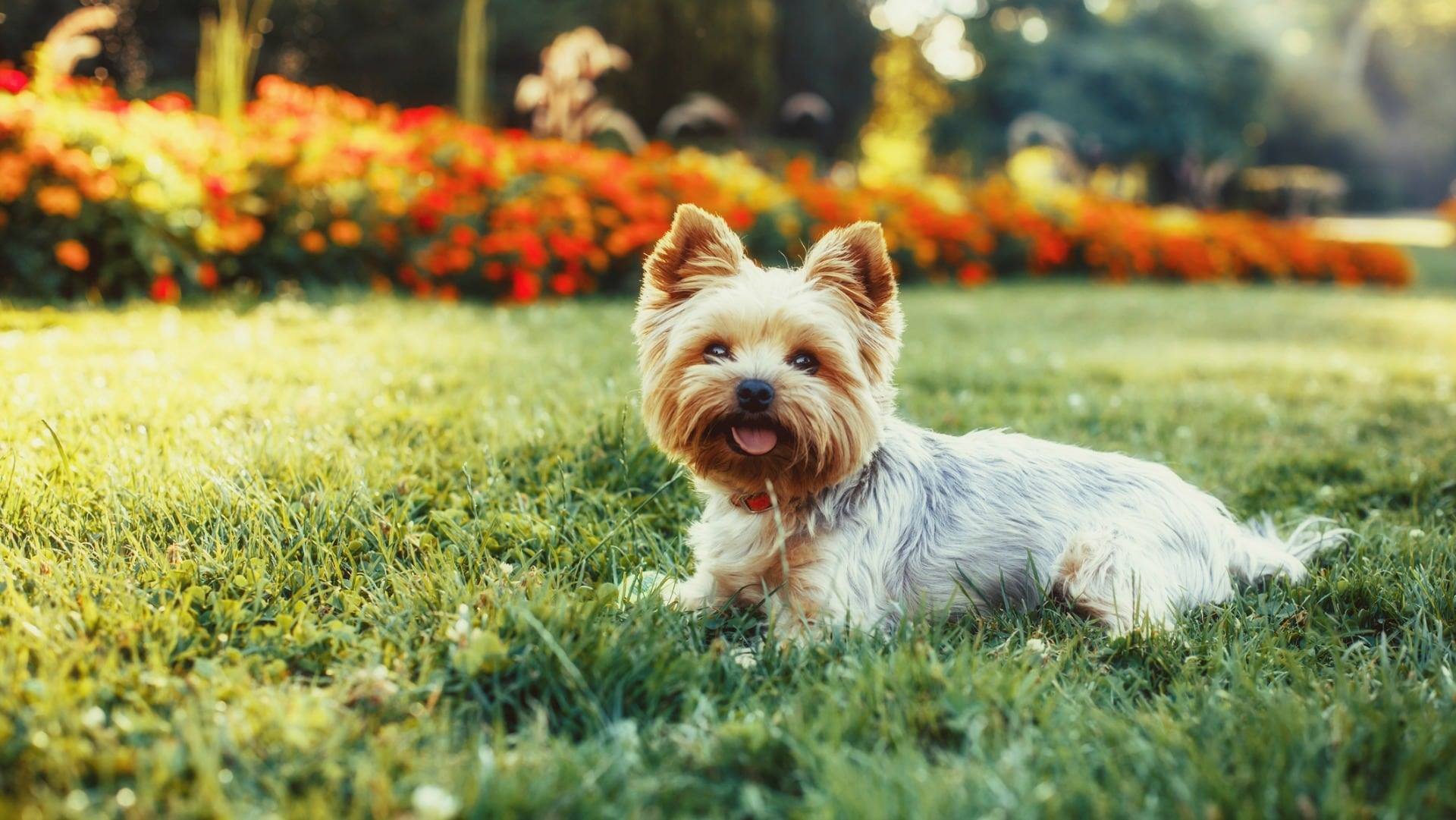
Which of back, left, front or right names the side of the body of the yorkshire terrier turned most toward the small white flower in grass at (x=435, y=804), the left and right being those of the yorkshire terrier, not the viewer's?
left

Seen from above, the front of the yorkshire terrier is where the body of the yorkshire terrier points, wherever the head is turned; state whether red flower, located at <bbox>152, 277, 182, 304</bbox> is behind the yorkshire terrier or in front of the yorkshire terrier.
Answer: in front

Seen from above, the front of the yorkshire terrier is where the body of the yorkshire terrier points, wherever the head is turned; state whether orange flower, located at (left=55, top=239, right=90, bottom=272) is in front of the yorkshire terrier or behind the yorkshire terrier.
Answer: in front

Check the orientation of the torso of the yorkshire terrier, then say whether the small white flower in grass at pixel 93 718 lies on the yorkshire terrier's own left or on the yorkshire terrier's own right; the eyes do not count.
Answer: on the yorkshire terrier's own left

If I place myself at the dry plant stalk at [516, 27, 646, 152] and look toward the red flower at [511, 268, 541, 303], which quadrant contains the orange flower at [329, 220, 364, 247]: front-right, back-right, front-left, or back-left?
front-right

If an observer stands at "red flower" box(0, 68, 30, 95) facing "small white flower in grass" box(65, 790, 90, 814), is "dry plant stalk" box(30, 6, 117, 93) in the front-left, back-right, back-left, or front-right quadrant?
back-left

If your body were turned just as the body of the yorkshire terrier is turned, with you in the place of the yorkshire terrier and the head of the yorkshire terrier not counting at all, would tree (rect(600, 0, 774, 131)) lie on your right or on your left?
on your right

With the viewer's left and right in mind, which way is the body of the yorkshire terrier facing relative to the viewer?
facing to the left of the viewer

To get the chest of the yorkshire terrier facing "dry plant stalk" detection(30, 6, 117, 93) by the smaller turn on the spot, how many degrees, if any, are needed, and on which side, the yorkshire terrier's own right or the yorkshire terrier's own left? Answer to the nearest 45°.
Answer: approximately 45° to the yorkshire terrier's own right
